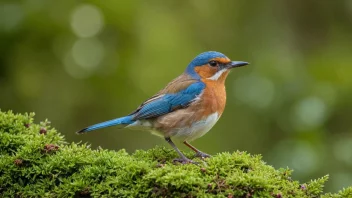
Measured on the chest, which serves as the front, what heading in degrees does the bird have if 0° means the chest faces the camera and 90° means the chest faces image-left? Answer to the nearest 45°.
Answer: approximately 270°
